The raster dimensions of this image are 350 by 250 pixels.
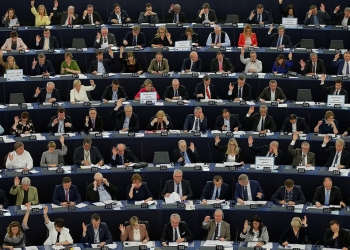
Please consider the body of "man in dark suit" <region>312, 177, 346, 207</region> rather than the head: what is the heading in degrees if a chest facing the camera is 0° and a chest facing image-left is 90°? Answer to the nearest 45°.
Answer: approximately 0°

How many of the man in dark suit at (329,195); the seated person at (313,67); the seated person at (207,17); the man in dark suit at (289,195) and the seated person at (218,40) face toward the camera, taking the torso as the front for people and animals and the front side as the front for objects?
5

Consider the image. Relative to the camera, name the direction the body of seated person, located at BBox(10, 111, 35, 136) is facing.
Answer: toward the camera

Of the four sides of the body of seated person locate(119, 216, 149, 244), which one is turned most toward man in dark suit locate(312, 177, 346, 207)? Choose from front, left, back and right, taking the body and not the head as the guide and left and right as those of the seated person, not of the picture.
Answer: left

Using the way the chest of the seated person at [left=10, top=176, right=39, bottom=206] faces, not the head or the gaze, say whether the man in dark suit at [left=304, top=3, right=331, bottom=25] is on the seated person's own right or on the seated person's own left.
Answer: on the seated person's own left

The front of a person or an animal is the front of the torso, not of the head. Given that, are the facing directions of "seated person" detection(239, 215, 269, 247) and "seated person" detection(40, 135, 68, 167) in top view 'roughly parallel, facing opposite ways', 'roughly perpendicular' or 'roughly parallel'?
roughly parallel

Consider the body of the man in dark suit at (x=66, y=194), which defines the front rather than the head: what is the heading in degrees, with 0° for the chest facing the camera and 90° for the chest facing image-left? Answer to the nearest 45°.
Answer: approximately 0°

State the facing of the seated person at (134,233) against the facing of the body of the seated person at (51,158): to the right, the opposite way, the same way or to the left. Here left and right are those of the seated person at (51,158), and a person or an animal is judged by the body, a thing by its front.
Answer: the same way

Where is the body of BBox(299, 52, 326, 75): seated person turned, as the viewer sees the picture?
toward the camera

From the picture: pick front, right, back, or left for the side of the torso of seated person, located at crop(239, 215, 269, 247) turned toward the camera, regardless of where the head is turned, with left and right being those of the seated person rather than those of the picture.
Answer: front

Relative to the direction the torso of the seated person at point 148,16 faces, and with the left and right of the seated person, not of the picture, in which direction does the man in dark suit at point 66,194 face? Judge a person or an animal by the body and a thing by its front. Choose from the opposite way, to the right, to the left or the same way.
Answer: the same way
